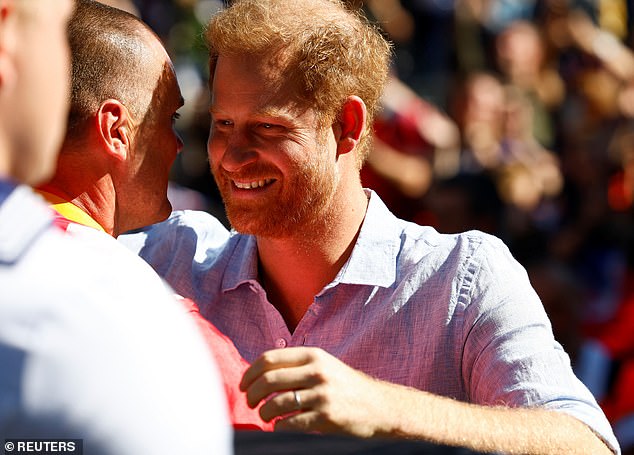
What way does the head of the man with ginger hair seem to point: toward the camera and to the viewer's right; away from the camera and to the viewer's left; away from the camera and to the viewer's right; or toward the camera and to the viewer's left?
toward the camera and to the viewer's left

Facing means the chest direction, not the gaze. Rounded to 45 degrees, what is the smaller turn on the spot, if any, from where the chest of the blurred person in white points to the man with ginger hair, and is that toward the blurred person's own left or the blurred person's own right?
0° — they already face them

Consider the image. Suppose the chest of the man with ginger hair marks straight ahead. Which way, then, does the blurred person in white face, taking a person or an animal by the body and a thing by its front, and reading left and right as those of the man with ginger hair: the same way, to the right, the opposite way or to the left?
the opposite way

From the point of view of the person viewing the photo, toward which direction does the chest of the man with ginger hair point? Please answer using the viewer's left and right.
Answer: facing the viewer and to the left of the viewer

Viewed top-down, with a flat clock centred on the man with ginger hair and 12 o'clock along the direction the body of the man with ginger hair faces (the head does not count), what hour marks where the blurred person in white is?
The blurred person in white is roughly at 11 o'clock from the man with ginger hair.

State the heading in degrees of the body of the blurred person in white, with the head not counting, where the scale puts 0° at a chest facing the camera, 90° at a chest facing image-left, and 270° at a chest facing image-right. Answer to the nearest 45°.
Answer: approximately 225°
